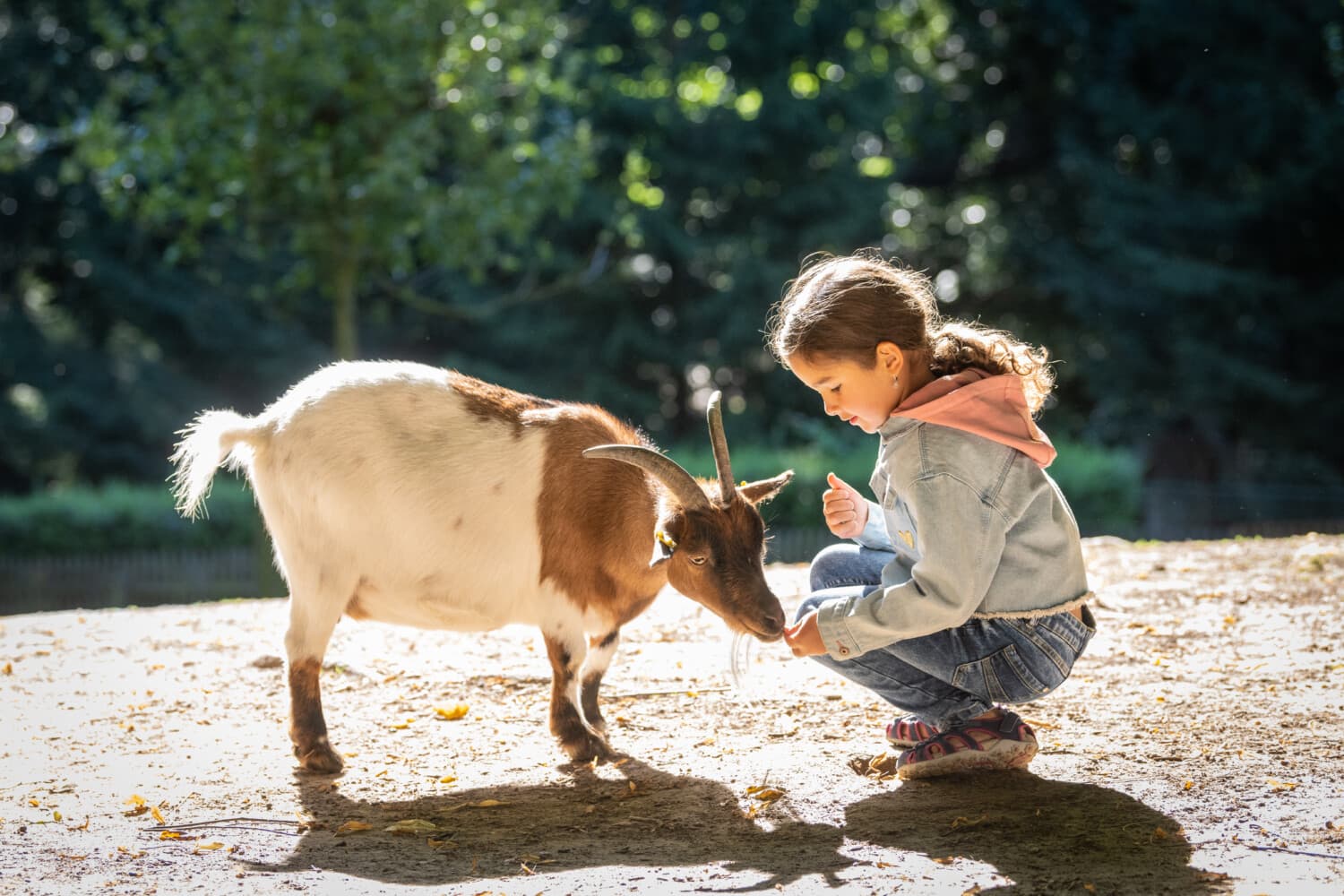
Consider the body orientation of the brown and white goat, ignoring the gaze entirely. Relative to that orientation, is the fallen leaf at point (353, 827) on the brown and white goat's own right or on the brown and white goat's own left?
on the brown and white goat's own right

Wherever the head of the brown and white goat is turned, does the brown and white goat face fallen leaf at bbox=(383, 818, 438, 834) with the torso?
no

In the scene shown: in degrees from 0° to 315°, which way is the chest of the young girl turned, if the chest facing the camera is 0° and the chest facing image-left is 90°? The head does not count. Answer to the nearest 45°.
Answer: approximately 90°

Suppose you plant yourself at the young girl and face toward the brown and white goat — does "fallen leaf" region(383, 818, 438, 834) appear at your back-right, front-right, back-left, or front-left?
front-left

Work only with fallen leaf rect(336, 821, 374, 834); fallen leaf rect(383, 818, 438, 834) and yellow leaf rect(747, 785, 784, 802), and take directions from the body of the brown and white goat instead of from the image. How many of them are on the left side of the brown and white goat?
0

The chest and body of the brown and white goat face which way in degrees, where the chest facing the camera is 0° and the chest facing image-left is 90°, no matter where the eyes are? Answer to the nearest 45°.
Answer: approximately 270°

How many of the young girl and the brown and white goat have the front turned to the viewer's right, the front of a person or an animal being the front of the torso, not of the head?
1

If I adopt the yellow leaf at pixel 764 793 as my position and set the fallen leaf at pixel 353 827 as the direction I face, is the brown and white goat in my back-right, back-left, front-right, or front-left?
front-right

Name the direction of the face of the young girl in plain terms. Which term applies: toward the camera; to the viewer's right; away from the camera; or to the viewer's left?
to the viewer's left

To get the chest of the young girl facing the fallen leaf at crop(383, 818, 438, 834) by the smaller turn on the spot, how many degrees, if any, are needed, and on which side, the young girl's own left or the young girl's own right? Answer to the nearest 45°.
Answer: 0° — they already face it

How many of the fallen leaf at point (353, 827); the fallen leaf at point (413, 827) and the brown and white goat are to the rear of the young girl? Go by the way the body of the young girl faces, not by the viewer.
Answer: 0

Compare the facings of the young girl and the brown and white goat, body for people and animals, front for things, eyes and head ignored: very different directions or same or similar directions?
very different directions
